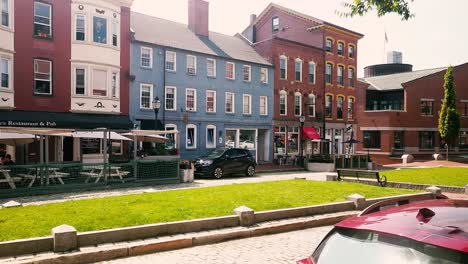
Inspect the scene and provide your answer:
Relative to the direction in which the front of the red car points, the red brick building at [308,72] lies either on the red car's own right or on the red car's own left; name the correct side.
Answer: on the red car's own left

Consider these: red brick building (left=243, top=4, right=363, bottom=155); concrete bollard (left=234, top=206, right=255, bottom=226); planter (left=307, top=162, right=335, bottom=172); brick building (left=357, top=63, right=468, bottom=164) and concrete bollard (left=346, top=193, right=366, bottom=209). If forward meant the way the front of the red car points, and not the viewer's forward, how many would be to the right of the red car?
0

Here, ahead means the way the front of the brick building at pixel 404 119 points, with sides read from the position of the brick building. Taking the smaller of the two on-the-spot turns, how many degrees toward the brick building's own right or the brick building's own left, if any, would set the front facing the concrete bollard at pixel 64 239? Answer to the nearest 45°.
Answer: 0° — it already faces it

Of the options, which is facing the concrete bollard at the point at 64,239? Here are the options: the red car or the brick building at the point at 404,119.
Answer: the brick building

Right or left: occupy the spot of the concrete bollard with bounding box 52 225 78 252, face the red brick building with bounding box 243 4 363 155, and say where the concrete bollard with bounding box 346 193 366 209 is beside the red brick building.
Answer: right

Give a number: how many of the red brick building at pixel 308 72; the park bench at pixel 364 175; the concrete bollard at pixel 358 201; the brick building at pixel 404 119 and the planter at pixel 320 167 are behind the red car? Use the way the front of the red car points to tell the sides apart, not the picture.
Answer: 0

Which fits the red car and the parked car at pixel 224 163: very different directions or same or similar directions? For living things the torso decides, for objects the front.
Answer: very different directions

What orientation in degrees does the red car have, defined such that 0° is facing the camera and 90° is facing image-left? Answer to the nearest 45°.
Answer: approximately 225°

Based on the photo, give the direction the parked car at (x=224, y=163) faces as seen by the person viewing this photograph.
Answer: facing the viewer and to the left of the viewer

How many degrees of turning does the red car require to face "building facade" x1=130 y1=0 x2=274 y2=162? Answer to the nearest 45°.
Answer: approximately 90° to its left

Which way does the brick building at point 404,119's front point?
toward the camera

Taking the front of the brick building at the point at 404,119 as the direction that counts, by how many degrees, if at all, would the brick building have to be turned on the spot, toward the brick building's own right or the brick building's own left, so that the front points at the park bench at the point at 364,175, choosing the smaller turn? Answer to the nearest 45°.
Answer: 0° — it already faces it

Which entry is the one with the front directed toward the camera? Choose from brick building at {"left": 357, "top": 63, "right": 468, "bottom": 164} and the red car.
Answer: the brick building

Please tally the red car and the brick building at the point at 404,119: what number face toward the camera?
1
